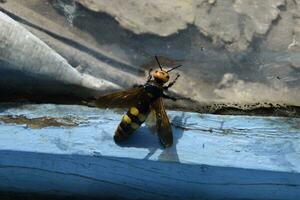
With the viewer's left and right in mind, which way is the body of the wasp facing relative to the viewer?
facing away from the viewer and to the right of the viewer
